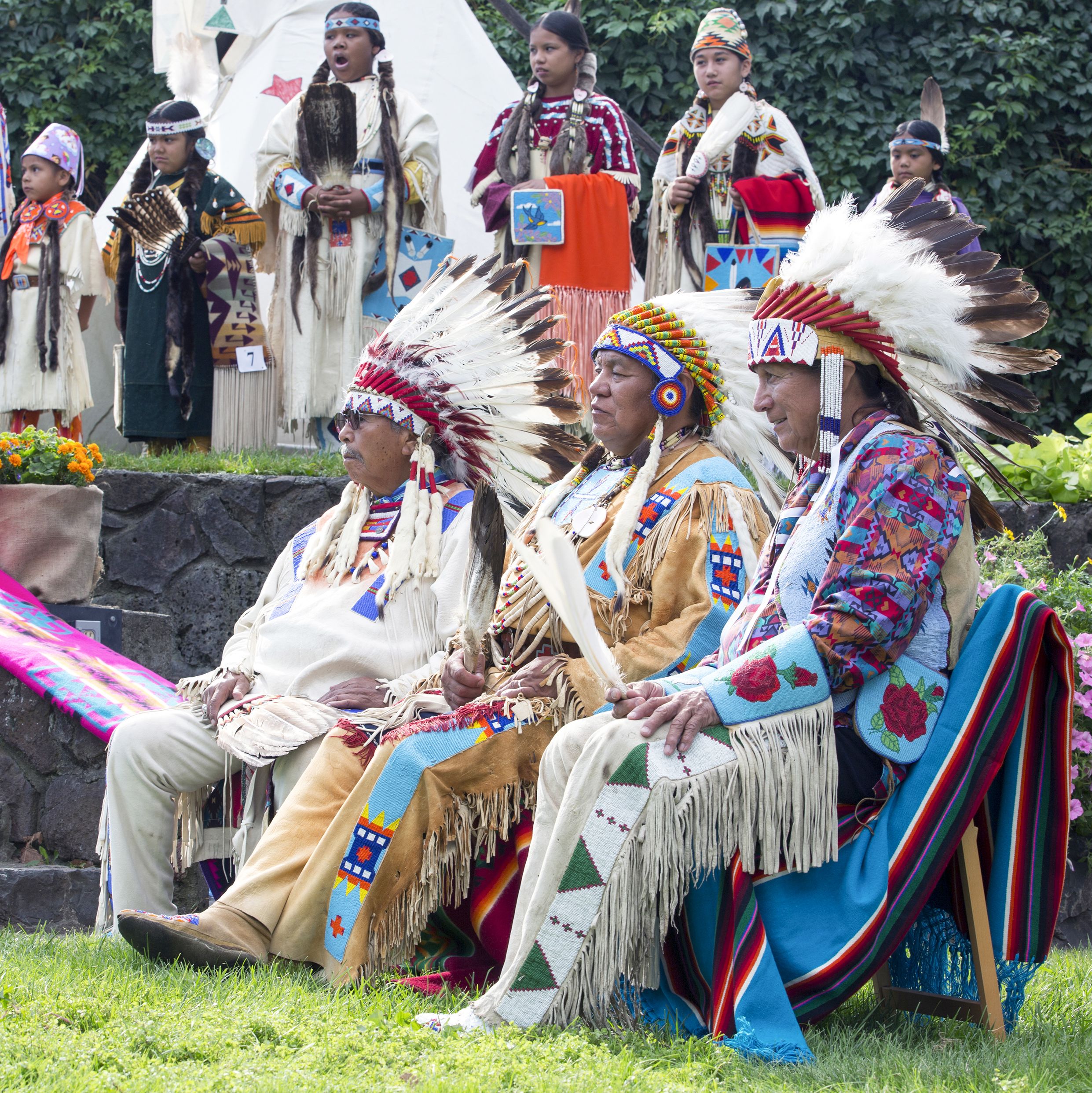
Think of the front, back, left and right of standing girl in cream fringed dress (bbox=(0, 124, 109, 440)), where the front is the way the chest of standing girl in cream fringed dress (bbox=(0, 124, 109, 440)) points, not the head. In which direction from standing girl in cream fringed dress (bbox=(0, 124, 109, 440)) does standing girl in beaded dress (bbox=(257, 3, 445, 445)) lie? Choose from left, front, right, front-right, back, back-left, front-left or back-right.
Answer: left

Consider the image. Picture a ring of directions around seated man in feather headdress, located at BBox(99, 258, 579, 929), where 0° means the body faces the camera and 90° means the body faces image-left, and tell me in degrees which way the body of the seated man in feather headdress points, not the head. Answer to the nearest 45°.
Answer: approximately 45°

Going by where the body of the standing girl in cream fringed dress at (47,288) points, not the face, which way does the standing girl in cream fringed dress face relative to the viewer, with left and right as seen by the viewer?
facing the viewer and to the left of the viewer

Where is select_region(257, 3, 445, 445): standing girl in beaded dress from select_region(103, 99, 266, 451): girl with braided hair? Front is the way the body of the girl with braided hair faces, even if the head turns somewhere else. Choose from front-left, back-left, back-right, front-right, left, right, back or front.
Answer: left

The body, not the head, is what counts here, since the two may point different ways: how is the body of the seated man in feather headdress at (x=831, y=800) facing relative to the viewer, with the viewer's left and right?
facing to the left of the viewer

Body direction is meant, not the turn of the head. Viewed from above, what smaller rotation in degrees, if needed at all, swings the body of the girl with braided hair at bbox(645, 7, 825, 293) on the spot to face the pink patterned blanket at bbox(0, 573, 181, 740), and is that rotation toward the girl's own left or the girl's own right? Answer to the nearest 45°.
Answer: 0° — they already face it

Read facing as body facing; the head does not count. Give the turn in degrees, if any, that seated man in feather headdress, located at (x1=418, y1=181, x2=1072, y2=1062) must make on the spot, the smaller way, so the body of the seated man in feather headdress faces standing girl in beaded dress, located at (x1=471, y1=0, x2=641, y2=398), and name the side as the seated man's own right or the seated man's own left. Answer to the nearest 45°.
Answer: approximately 90° to the seated man's own right

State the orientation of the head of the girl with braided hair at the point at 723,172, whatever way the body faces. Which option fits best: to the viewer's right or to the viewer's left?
to the viewer's left

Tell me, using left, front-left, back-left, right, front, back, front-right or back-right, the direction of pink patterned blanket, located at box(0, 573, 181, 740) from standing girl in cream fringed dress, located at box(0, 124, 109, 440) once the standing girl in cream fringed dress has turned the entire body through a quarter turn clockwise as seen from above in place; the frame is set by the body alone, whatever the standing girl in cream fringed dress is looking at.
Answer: back-left

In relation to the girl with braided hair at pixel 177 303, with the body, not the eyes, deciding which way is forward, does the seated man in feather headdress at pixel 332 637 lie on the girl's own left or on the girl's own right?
on the girl's own left
